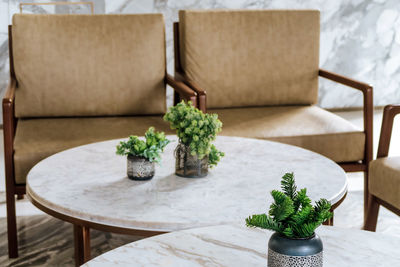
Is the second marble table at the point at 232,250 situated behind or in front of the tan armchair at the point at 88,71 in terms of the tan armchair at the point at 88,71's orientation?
in front

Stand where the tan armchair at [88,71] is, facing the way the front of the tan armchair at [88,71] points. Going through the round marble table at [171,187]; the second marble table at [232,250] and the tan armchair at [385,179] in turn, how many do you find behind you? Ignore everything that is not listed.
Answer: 0

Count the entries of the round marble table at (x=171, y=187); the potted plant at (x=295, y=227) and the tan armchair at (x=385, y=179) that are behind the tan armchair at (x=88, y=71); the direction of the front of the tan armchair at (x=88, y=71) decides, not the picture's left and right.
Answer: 0

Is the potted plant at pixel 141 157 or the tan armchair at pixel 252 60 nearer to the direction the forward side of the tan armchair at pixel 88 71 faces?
the potted plant

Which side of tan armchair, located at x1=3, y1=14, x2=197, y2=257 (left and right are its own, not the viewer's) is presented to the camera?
front

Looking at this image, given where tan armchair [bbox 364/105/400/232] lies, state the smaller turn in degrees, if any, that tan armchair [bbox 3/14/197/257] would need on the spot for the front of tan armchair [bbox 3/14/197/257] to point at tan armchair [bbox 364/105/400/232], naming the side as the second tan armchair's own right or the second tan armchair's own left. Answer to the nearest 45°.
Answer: approximately 45° to the second tan armchair's own left

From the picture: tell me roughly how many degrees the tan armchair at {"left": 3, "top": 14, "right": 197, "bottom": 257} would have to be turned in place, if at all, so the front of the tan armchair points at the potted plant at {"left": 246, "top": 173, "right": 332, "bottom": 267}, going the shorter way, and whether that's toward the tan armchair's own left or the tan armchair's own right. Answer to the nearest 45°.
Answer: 0° — it already faces it

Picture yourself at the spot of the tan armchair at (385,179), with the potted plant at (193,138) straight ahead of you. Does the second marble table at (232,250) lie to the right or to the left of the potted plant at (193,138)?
left

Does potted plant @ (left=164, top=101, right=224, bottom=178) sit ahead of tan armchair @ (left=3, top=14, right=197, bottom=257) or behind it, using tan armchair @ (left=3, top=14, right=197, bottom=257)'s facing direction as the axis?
ahead

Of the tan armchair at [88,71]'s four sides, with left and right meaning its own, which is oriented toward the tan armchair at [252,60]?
left

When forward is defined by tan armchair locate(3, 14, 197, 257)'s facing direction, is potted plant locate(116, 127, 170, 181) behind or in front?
in front

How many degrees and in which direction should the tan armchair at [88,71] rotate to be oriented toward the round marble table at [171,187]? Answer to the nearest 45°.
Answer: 0° — it already faces it

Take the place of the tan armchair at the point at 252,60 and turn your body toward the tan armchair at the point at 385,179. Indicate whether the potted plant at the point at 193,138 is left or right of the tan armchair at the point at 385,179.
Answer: right

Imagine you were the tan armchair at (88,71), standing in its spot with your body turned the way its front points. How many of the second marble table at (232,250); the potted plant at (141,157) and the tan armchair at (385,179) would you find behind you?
0

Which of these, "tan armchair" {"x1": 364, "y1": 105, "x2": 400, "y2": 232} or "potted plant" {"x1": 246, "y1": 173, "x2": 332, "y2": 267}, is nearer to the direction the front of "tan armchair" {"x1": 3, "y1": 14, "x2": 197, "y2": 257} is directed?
the potted plant
